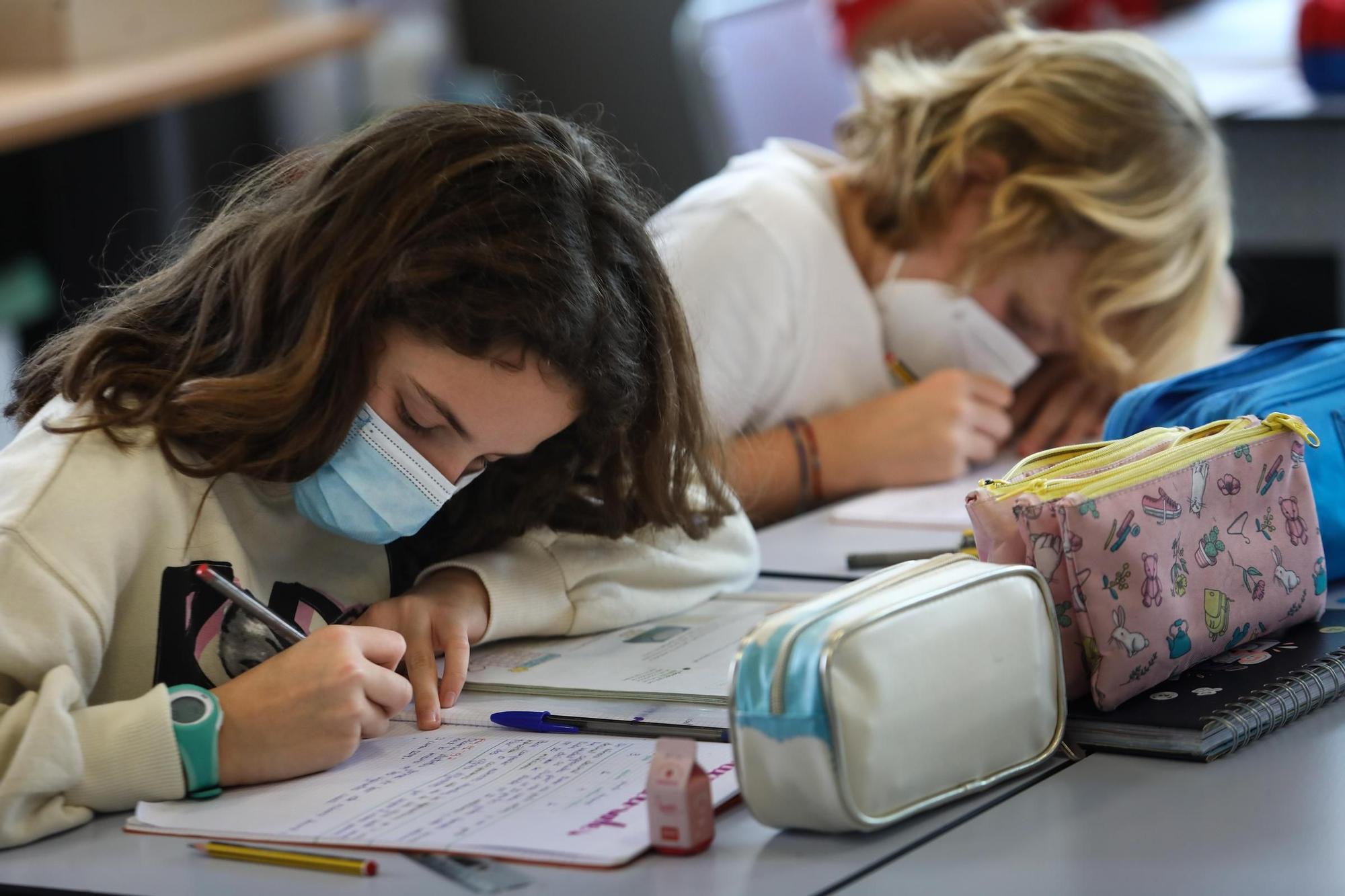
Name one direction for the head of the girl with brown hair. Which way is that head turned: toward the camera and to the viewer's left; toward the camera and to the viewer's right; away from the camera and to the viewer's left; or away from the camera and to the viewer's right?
toward the camera and to the viewer's right

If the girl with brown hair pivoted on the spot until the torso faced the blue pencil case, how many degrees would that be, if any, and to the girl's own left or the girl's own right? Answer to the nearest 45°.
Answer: approximately 45° to the girl's own left

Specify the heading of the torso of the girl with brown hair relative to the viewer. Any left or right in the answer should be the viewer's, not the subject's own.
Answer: facing the viewer and to the right of the viewer

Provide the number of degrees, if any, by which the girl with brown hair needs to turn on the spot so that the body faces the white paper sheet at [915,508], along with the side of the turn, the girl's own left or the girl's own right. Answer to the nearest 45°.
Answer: approximately 90° to the girl's own left

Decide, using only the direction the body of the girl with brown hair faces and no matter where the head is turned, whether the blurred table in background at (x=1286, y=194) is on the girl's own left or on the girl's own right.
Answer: on the girl's own left

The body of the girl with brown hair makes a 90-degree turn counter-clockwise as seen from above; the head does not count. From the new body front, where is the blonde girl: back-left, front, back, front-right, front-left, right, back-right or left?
front
